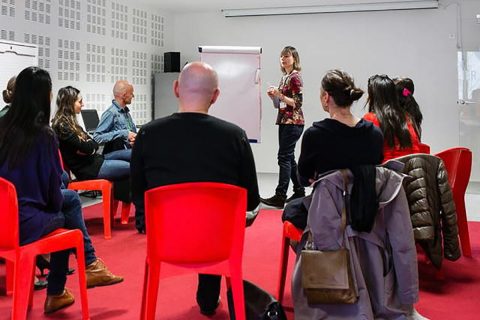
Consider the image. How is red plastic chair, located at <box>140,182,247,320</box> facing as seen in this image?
away from the camera

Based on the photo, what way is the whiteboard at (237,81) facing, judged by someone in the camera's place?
facing the viewer

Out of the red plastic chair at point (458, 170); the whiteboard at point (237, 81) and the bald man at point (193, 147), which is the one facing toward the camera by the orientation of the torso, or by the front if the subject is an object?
the whiteboard

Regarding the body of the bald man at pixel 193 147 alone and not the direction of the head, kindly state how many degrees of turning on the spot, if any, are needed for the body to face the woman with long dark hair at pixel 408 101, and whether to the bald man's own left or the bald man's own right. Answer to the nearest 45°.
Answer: approximately 45° to the bald man's own right

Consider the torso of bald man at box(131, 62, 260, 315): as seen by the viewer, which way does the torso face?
away from the camera

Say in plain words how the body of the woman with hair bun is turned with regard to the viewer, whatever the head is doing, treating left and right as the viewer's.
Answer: facing away from the viewer and to the left of the viewer

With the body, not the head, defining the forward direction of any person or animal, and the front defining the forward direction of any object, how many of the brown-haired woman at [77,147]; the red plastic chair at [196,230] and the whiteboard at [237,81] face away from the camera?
1

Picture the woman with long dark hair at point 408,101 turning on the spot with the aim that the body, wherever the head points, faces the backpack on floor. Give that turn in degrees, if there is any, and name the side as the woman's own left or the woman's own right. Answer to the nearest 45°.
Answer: approximately 135° to the woman's own left
